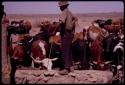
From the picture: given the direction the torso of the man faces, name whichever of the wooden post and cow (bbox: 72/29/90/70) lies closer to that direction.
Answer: the wooden post

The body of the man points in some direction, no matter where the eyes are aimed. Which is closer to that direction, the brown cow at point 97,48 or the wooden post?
the wooden post

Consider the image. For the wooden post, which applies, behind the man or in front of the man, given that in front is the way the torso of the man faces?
in front
